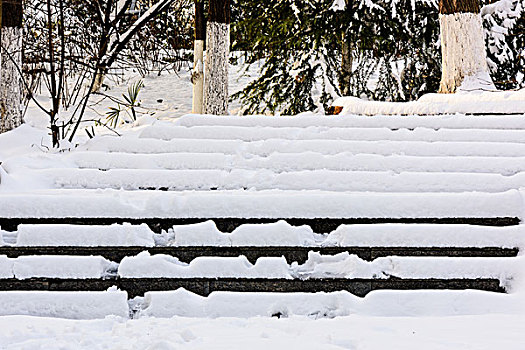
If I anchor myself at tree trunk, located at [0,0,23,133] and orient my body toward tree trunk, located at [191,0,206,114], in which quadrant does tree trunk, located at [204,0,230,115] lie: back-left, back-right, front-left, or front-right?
front-right

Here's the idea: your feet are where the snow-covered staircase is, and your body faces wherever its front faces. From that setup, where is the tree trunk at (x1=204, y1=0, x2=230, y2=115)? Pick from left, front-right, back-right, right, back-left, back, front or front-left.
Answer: back

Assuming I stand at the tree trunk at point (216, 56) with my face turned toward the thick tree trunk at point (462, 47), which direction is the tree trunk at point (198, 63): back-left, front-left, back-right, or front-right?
back-left

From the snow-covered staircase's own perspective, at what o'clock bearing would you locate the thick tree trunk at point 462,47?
The thick tree trunk is roughly at 7 o'clock from the snow-covered staircase.

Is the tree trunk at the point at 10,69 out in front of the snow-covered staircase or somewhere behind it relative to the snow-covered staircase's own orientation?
behind

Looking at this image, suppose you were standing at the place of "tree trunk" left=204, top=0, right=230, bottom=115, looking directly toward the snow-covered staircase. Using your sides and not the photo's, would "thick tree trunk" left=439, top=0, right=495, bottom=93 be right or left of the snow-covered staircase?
left

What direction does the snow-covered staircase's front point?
toward the camera

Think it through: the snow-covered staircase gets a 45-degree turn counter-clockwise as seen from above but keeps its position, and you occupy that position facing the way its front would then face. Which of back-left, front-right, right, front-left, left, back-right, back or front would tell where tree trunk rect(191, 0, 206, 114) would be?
back-left
